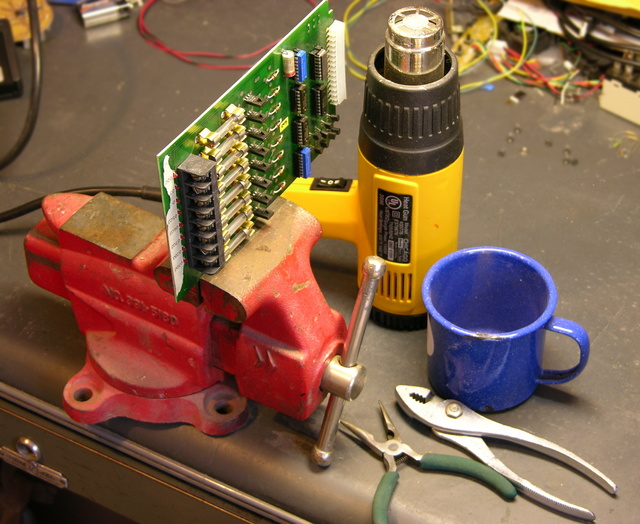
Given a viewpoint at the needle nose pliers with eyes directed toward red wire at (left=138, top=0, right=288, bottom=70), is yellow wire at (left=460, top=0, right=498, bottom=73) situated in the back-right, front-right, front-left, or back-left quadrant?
front-right

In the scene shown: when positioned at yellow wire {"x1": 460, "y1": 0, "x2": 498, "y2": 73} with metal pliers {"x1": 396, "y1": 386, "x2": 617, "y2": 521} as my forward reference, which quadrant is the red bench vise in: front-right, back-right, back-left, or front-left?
front-right

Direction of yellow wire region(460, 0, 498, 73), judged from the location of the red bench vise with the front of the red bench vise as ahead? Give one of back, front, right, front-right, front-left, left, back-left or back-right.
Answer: left

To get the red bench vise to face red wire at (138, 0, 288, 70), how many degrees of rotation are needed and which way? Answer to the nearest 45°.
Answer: approximately 135° to its left

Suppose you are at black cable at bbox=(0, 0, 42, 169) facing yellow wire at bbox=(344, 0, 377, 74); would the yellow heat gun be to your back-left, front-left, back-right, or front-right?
front-right

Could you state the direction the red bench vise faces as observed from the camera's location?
facing the viewer and to the right of the viewer

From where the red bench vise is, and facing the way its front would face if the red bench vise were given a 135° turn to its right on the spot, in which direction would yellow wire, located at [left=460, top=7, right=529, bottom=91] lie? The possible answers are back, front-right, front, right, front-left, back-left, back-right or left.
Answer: back-right

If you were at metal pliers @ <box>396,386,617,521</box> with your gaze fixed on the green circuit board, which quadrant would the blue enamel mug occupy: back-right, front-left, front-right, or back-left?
front-right
